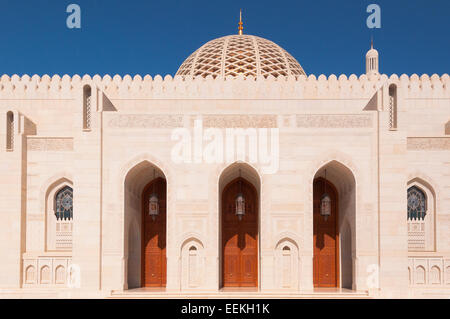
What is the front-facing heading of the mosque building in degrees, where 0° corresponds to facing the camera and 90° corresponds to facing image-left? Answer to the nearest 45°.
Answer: approximately 0°
